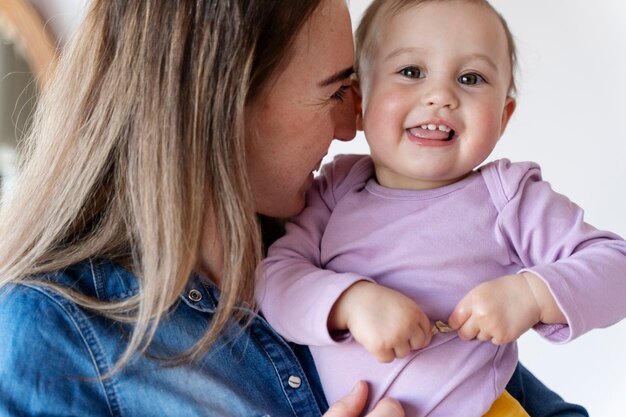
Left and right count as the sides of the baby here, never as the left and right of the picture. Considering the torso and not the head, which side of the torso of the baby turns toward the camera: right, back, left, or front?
front

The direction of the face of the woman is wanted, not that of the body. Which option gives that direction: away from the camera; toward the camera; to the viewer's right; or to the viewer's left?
to the viewer's right
